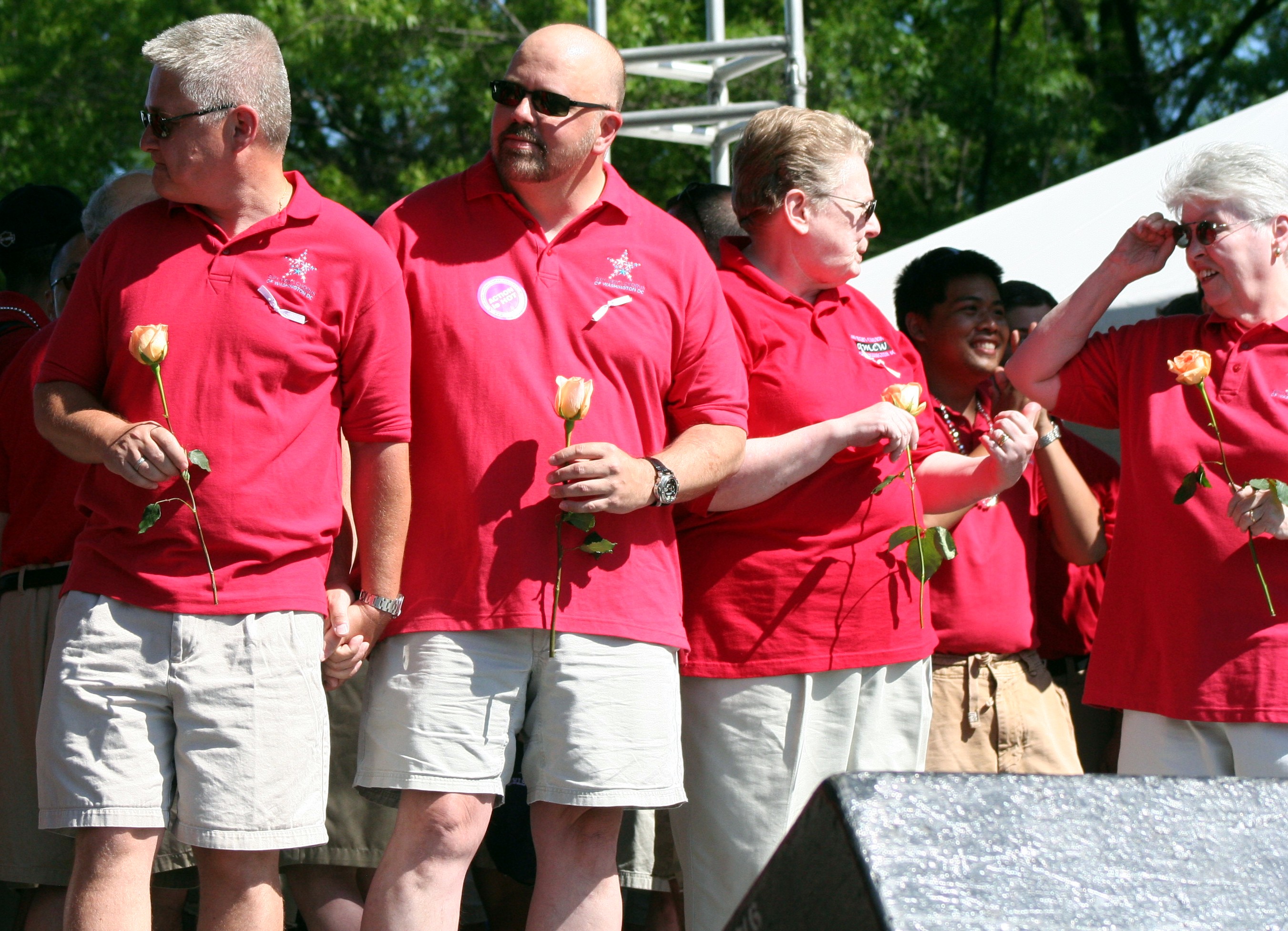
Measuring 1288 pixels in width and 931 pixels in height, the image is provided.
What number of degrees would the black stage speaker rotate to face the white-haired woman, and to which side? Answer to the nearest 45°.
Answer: approximately 45° to its right

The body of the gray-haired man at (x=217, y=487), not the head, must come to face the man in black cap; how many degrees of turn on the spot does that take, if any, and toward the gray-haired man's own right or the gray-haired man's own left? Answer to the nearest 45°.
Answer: approximately 180°

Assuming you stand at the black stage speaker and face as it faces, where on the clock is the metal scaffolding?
The metal scaffolding is roughly at 1 o'clock from the black stage speaker.

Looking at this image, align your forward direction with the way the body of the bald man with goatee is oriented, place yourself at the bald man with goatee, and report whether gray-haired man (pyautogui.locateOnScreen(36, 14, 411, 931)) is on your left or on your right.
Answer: on your right

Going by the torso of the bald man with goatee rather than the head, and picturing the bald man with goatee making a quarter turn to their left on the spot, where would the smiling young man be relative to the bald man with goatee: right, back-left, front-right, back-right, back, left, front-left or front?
front-left

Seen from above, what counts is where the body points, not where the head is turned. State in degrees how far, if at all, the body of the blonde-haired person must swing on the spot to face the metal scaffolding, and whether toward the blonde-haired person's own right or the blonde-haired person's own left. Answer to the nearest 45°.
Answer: approximately 135° to the blonde-haired person's own left

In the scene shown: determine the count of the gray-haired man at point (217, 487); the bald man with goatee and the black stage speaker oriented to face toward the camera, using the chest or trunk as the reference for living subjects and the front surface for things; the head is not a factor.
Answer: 2

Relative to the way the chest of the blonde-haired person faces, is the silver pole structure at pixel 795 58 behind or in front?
behind

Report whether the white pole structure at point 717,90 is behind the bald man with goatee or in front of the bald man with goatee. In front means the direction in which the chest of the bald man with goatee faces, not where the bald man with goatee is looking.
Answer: behind

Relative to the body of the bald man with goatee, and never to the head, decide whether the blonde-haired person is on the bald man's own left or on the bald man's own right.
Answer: on the bald man's own left

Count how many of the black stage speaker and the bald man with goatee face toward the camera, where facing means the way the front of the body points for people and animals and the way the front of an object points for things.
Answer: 1

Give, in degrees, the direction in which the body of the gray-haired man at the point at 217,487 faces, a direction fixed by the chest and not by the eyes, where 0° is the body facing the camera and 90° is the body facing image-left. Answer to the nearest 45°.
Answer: approximately 0°

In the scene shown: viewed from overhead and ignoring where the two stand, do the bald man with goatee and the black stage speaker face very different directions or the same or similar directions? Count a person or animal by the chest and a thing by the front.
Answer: very different directions

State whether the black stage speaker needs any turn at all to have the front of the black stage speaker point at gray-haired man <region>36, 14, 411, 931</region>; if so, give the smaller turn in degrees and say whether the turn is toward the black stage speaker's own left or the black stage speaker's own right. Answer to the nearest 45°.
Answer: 0° — it already faces them
